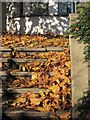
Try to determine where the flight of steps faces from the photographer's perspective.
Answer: facing the viewer
